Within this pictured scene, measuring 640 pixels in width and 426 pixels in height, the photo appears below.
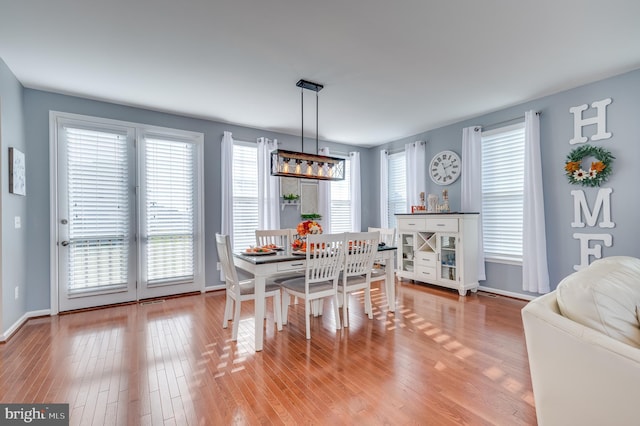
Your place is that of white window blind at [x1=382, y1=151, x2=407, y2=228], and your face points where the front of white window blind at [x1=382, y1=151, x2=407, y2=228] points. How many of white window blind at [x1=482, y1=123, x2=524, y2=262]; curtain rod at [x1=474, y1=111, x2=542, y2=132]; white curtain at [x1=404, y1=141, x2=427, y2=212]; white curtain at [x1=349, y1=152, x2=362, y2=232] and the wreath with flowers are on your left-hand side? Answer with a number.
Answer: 4

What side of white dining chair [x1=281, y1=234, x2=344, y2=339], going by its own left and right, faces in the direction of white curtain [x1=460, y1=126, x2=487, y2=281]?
right

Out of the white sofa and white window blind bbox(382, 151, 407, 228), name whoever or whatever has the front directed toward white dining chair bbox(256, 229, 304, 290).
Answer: the white window blind

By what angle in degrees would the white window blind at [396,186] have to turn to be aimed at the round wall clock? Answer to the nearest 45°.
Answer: approximately 90° to its left

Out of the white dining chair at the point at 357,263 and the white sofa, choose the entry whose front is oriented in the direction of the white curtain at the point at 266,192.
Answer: the white dining chair

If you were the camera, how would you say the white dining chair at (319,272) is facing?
facing away from the viewer and to the left of the viewer
